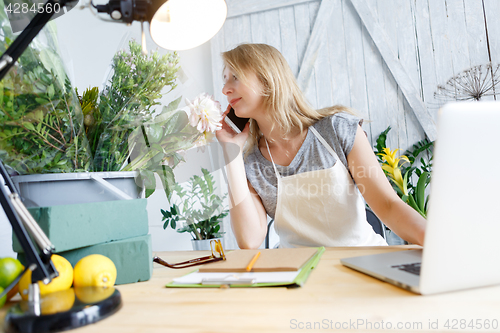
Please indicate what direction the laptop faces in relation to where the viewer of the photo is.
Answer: facing away from the viewer and to the left of the viewer
